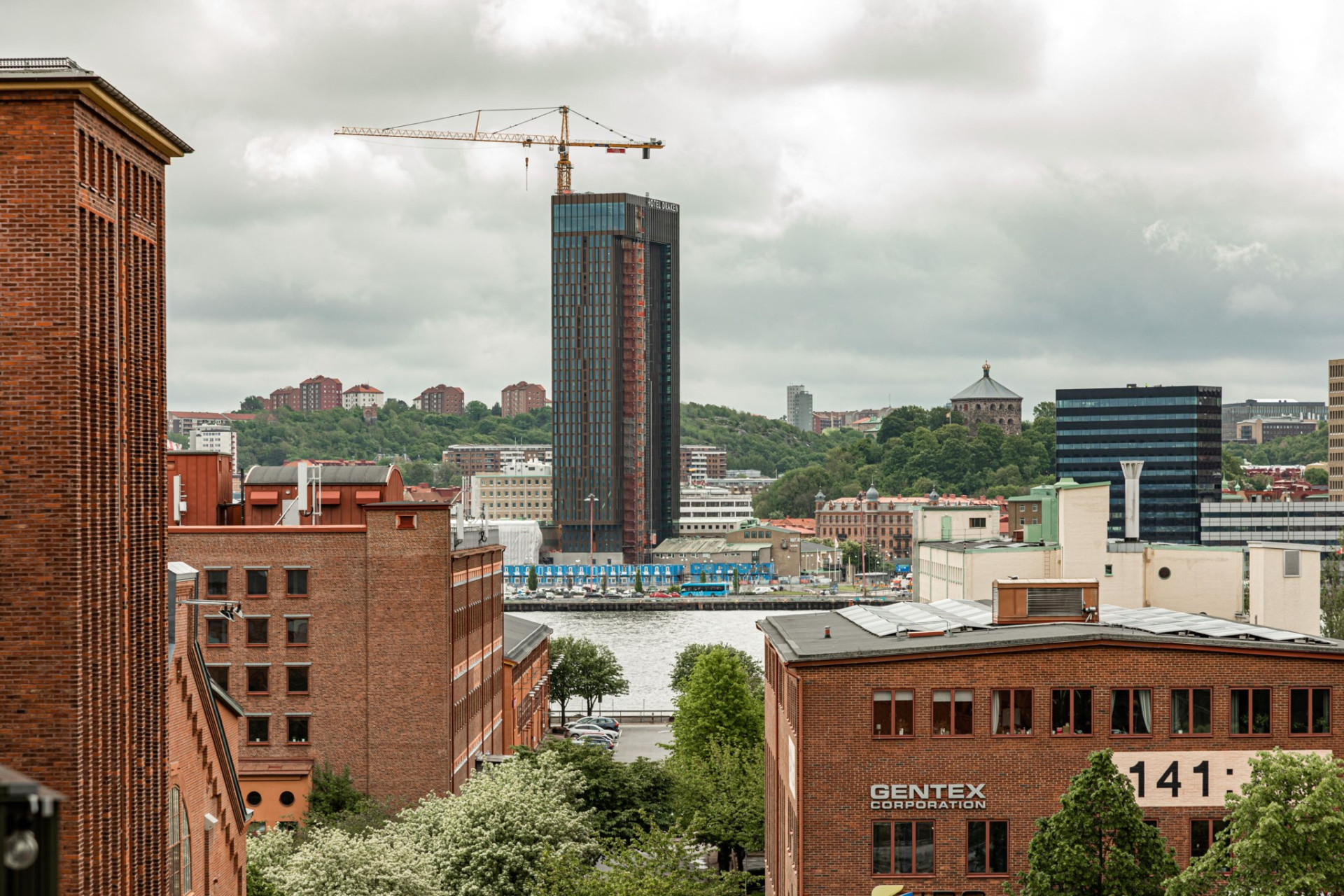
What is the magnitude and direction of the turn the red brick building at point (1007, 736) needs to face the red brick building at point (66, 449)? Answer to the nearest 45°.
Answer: approximately 45° to its right

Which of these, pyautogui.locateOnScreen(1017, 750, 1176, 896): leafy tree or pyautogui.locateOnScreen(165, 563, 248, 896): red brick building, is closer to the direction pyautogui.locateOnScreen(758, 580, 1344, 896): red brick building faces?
the leafy tree

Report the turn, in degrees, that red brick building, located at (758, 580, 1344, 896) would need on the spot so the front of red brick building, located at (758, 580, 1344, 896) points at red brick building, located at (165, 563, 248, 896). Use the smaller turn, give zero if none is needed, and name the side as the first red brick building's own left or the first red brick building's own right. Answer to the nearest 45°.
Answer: approximately 45° to the first red brick building's own right

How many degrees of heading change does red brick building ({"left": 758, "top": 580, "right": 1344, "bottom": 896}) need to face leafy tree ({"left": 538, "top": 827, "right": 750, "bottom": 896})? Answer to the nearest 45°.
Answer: approximately 90° to its right

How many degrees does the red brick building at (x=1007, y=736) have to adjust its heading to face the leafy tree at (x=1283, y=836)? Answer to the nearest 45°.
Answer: approximately 45° to its left

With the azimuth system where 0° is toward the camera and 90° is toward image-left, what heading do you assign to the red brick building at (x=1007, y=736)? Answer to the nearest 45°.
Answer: approximately 0°
